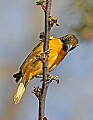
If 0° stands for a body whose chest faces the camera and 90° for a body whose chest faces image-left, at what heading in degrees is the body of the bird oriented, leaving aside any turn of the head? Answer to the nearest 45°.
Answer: approximately 270°
